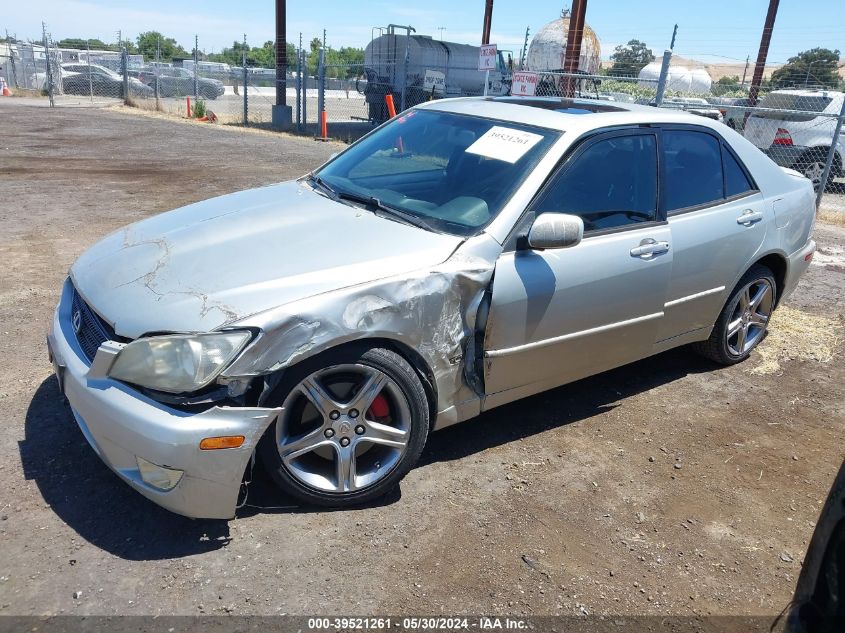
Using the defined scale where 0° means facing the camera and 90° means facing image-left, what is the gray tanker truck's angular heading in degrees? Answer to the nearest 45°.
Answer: approximately 225°

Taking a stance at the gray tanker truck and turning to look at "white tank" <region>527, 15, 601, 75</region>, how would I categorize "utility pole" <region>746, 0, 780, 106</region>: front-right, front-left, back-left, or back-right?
front-right

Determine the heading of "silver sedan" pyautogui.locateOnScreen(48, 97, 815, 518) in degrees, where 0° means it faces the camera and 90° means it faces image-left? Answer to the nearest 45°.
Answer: approximately 45°

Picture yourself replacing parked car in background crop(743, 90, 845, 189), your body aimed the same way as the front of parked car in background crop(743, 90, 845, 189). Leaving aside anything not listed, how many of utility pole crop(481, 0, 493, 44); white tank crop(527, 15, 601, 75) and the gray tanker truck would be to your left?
3

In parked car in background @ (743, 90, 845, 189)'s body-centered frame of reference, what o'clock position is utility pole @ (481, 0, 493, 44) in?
The utility pole is roughly at 9 o'clock from the parked car in background.

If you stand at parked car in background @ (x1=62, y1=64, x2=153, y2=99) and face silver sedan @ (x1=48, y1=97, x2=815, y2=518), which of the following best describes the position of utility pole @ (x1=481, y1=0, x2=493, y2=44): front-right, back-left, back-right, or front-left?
front-left
